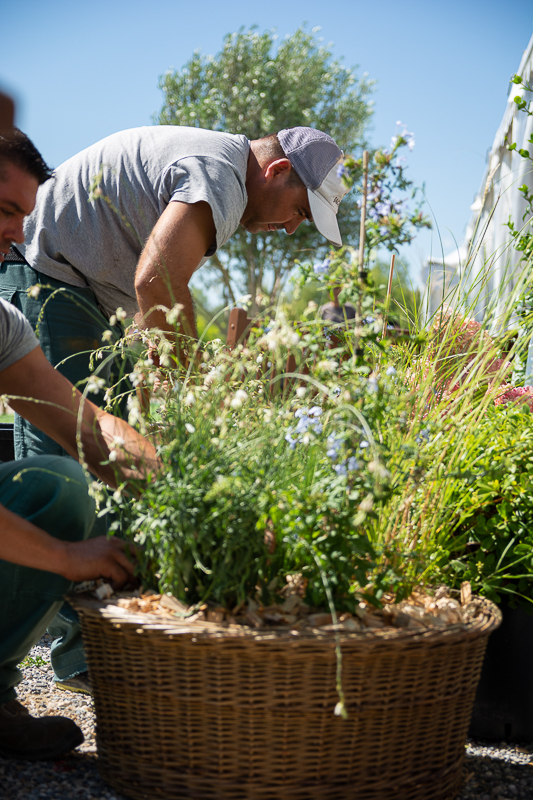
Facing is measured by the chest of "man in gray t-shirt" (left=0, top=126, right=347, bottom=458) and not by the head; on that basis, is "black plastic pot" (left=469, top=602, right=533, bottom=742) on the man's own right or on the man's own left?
on the man's own right

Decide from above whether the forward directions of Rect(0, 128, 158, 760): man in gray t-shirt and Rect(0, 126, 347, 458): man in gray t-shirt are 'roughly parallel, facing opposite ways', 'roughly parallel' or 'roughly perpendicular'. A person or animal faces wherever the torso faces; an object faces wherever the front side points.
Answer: roughly parallel

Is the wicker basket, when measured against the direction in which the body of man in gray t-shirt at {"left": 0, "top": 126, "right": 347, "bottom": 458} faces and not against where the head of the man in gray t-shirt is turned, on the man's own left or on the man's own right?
on the man's own right

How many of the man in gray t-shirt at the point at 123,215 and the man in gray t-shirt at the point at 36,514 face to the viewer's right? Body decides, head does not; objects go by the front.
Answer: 2

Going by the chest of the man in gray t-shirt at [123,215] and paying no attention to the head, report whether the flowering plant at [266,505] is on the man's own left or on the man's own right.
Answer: on the man's own right

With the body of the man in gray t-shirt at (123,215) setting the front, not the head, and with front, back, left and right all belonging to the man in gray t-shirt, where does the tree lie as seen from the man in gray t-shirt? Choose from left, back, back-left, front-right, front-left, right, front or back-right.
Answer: left

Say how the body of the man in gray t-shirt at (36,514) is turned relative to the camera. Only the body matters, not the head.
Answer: to the viewer's right

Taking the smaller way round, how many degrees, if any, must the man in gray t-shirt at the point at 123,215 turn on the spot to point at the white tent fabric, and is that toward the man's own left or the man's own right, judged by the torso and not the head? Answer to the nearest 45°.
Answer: approximately 45° to the man's own left

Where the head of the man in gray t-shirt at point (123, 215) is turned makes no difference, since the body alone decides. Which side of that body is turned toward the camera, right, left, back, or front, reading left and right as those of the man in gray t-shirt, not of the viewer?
right

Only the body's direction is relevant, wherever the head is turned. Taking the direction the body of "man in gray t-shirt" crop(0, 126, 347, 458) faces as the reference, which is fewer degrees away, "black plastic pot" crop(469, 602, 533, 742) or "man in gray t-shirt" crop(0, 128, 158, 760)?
the black plastic pot

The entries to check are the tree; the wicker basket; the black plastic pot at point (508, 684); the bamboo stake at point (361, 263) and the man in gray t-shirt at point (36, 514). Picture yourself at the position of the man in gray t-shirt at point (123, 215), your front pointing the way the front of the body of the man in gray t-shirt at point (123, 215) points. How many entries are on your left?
1

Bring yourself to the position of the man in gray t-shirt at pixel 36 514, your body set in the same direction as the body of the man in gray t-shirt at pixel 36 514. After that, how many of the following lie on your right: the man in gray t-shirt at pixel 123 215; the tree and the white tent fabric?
0
